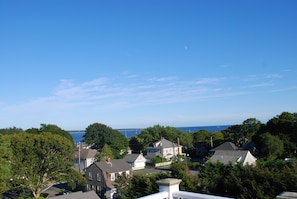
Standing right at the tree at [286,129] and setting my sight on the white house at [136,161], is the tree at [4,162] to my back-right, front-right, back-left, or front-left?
front-left

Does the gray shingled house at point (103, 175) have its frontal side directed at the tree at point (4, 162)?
no

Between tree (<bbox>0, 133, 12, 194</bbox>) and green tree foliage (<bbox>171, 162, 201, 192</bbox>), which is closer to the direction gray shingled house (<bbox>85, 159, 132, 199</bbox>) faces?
the green tree foliage

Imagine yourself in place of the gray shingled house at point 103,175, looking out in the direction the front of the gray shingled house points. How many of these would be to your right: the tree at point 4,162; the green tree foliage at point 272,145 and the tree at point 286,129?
1

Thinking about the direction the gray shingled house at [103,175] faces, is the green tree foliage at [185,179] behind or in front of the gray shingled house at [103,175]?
in front

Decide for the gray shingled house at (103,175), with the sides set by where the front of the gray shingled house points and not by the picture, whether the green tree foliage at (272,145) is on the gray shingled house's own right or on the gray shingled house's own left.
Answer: on the gray shingled house's own left

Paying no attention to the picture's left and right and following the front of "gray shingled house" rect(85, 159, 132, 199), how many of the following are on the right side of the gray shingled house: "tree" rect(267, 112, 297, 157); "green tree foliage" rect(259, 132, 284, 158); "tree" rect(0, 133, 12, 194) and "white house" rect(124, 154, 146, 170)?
1

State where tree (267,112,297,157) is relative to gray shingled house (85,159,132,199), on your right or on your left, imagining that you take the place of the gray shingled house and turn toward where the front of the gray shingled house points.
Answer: on your left

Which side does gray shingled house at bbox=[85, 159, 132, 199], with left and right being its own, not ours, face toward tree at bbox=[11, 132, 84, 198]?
right

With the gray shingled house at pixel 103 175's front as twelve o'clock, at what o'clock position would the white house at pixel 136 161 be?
The white house is roughly at 8 o'clock from the gray shingled house.

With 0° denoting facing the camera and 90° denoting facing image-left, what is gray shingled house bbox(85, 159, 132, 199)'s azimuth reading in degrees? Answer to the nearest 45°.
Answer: approximately 315°

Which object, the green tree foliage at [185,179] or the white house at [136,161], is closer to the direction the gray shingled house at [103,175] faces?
the green tree foliage
